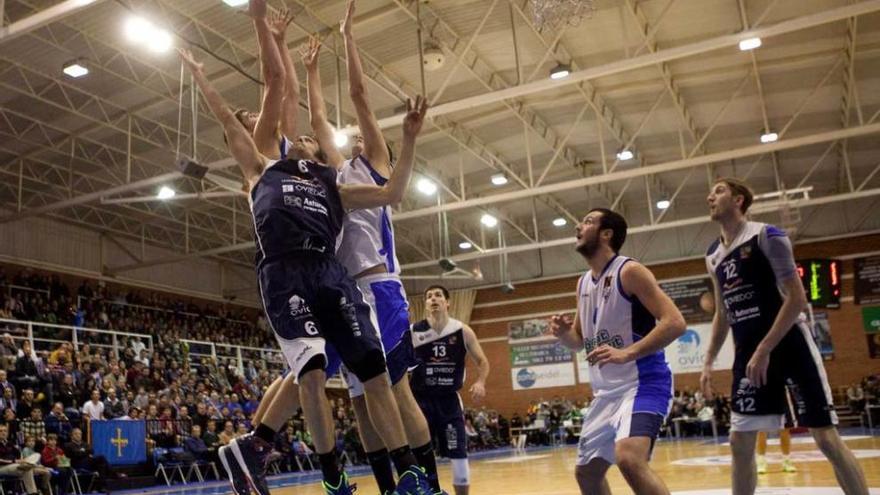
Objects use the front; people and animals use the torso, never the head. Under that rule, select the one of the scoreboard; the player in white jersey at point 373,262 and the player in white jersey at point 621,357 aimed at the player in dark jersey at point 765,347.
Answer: the scoreboard

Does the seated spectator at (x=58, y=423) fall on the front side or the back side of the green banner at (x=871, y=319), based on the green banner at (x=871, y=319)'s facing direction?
on the front side

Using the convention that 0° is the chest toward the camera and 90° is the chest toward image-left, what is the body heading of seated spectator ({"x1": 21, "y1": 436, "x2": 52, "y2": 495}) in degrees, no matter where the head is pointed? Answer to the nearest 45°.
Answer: approximately 315°

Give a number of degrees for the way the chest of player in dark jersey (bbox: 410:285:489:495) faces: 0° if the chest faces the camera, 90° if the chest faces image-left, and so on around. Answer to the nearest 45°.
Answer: approximately 0°

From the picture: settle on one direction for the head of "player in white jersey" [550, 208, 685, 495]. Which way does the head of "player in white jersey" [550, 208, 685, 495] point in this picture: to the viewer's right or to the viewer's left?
to the viewer's left

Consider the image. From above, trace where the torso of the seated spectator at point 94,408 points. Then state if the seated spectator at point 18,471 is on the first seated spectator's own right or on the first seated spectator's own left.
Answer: on the first seated spectator's own right

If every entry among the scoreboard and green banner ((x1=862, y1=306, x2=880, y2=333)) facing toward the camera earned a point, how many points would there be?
2

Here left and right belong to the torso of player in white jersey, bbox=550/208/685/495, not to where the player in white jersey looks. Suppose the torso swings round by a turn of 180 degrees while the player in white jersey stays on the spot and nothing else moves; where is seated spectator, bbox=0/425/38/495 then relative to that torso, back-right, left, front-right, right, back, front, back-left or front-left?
left
